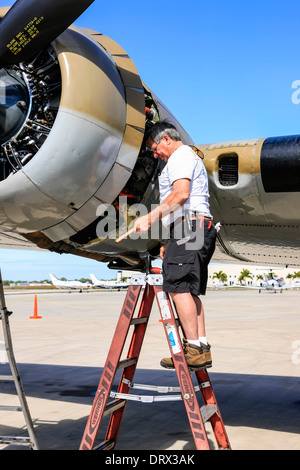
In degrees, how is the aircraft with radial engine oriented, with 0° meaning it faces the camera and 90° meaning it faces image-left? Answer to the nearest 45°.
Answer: approximately 45°

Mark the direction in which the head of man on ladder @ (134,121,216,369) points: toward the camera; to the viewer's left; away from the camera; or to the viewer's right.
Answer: to the viewer's left
